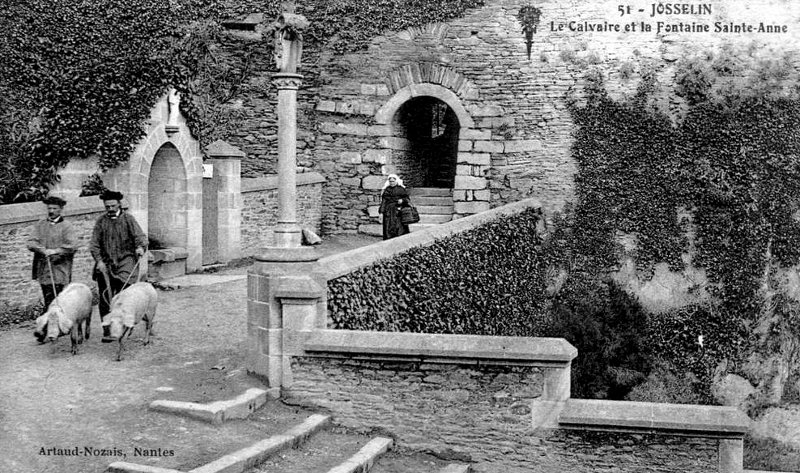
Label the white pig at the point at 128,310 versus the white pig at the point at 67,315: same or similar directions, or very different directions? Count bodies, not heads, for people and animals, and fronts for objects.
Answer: same or similar directions

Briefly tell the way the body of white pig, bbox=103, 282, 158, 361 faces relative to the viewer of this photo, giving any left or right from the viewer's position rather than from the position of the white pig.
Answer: facing the viewer and to the left of the viewer

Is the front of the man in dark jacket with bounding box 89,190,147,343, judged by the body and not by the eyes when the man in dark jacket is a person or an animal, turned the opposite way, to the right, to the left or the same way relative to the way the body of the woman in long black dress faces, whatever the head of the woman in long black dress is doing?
the same way

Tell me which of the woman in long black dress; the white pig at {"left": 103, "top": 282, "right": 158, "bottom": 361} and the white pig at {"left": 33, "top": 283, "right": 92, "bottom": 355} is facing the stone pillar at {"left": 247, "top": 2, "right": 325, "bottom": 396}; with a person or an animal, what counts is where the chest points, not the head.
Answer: the woman in long black dress

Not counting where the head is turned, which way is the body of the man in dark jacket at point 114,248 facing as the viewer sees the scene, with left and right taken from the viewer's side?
facing the viewer

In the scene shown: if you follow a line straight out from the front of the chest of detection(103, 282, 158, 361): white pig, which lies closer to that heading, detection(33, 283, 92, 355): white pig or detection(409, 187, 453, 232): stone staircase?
the white pig

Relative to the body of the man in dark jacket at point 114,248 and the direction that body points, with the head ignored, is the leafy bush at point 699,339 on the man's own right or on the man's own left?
on the man's own left

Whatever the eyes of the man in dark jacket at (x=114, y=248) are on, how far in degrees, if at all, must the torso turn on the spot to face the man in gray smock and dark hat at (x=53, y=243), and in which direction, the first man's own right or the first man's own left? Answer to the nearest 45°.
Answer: approximately 90° to the first man's own right

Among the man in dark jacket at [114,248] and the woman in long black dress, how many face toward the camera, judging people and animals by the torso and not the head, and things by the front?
2

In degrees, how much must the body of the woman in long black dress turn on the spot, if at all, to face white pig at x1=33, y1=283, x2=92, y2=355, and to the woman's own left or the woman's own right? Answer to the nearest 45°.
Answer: approximately 45° to the woman's own right

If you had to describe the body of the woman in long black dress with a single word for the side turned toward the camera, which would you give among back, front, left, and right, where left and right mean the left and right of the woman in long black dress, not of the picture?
front

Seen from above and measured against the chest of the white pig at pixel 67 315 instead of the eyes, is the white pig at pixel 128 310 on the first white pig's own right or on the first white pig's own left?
on the first white pig's own left

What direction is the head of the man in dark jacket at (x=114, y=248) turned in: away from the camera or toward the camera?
toward the camera

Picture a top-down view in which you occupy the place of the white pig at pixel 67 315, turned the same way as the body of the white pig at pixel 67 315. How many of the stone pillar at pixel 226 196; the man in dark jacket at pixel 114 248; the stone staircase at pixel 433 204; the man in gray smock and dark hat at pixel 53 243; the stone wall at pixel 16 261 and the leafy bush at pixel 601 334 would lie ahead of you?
0
